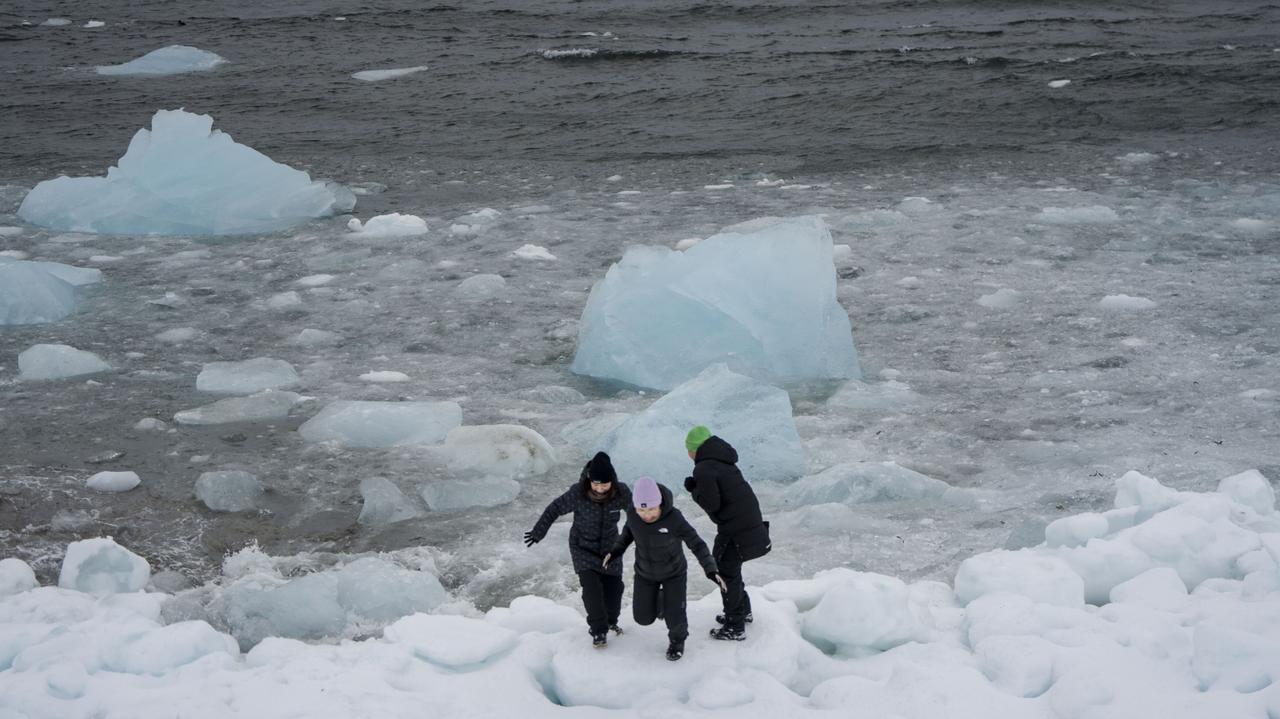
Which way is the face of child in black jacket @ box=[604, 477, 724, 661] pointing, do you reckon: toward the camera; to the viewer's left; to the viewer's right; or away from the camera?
toward the camera

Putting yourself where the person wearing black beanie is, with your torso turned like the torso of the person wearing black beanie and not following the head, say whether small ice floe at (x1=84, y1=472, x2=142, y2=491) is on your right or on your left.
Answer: on your right

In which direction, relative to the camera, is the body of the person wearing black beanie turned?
toward the camera

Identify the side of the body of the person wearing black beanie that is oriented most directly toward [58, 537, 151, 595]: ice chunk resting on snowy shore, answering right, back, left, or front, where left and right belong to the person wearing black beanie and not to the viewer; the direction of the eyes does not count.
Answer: right

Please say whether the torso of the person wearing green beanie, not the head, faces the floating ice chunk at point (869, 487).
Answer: no

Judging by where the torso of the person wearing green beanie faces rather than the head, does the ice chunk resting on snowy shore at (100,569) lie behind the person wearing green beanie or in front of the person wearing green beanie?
in front

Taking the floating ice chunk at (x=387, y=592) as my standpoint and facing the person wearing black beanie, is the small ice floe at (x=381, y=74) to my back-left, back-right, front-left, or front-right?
back-left

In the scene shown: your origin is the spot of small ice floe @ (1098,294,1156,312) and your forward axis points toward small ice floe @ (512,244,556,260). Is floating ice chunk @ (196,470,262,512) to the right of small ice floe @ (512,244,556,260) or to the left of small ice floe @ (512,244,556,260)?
left

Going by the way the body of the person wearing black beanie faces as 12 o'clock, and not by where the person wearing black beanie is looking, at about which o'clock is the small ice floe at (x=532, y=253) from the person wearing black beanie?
The small ice floe is roughly at 6 o'clock from the person wearing black beanie.

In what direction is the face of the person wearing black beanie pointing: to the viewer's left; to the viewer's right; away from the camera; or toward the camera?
toward the camera

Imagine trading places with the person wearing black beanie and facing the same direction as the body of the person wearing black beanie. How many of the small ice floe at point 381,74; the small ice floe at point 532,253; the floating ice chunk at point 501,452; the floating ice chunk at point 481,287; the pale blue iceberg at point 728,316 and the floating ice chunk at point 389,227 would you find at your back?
6

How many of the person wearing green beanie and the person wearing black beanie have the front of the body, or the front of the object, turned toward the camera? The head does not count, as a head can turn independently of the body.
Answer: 1
